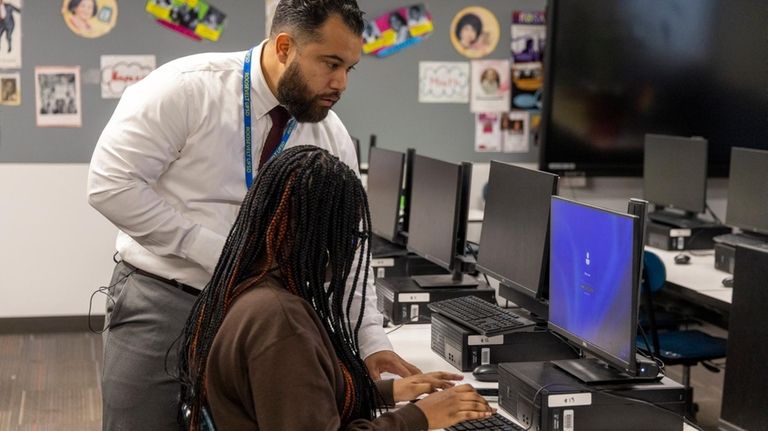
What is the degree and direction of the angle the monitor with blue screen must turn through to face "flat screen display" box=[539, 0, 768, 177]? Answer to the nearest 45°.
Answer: approximately 135° to its right

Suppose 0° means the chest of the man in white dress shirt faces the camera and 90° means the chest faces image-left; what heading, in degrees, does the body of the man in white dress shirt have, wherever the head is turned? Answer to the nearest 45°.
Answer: approximately 315°

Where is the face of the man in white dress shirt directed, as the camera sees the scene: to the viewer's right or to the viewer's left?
to the viewer's right

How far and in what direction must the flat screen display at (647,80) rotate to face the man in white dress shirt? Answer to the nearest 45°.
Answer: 0° — it already faces them

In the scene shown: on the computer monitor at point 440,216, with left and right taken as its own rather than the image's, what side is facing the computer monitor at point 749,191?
back

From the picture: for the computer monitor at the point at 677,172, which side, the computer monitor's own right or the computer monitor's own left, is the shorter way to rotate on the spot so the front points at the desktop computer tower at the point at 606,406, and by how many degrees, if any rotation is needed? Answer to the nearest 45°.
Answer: approximately 45° to the computer monitor's own left

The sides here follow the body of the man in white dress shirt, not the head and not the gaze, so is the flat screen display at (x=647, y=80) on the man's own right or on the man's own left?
on the man's own left

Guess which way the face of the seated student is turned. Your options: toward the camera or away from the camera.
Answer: away from the camera

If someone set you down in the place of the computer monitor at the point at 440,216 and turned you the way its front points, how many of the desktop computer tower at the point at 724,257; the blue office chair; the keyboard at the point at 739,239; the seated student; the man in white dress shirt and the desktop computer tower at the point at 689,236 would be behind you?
4

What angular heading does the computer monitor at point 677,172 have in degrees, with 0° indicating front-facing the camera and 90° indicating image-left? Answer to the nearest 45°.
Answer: approximately 45°
